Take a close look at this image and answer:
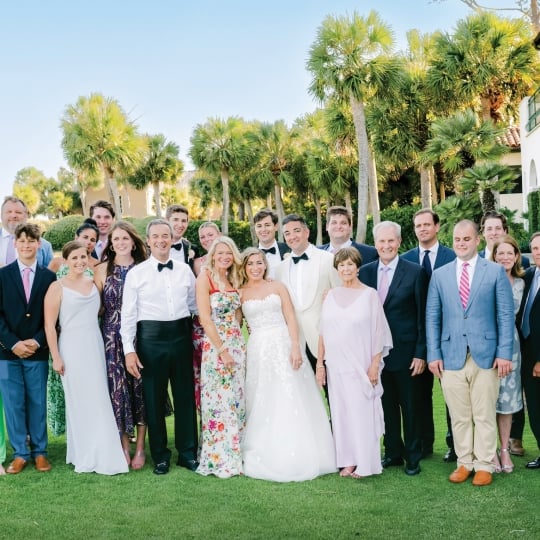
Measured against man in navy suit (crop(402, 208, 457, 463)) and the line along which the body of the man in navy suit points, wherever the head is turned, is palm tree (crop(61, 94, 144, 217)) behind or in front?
behind

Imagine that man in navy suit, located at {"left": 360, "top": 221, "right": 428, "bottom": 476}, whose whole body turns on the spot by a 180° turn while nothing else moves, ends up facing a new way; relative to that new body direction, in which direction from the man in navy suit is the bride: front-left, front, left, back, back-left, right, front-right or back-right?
back-left

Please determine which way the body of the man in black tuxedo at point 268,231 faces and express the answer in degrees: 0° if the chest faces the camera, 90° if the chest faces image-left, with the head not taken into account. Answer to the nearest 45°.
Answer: approximately 0°

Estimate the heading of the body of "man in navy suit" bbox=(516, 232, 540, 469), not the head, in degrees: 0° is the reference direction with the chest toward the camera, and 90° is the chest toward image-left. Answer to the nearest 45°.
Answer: approximately 45°

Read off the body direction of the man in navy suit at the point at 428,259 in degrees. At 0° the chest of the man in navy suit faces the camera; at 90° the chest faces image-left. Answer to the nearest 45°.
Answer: approximately 0°

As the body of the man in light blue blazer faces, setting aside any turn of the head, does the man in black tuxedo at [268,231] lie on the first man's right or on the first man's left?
on the first man's right

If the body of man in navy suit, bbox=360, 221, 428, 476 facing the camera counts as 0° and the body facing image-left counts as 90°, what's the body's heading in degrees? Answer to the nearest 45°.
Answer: approximately 45°
